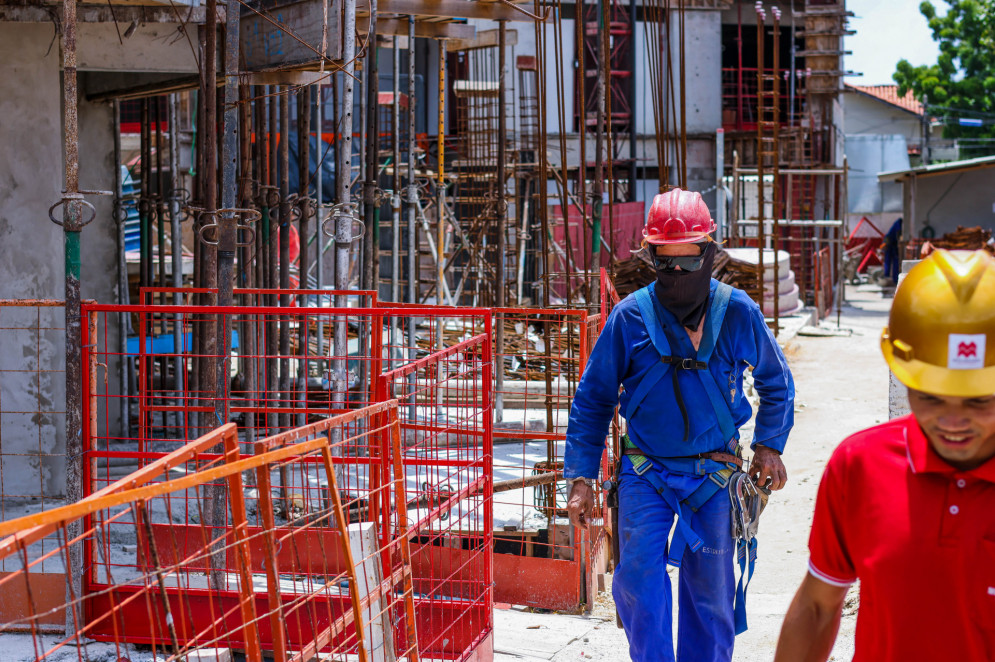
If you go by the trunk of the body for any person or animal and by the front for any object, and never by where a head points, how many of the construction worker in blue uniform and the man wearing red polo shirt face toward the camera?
2

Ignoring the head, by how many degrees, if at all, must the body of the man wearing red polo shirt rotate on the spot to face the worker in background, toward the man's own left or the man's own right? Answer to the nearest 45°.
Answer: approximately 180°

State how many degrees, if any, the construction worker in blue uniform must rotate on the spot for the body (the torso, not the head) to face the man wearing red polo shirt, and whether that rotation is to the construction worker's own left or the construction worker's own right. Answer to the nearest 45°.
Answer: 0° — they already face them

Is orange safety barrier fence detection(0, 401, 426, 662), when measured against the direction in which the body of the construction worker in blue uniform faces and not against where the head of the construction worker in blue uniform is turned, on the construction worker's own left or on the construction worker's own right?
on the construction worker's own right

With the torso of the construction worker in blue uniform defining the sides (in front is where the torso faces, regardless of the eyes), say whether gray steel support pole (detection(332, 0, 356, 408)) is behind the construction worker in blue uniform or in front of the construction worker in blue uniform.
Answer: behind

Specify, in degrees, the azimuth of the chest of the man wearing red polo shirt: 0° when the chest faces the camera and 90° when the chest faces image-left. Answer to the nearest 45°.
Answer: approximately 0°

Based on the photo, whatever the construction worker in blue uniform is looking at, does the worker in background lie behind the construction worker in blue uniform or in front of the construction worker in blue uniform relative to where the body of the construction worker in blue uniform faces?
behind

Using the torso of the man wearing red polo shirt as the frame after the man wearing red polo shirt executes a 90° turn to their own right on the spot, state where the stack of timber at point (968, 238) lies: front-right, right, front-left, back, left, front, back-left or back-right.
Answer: right
